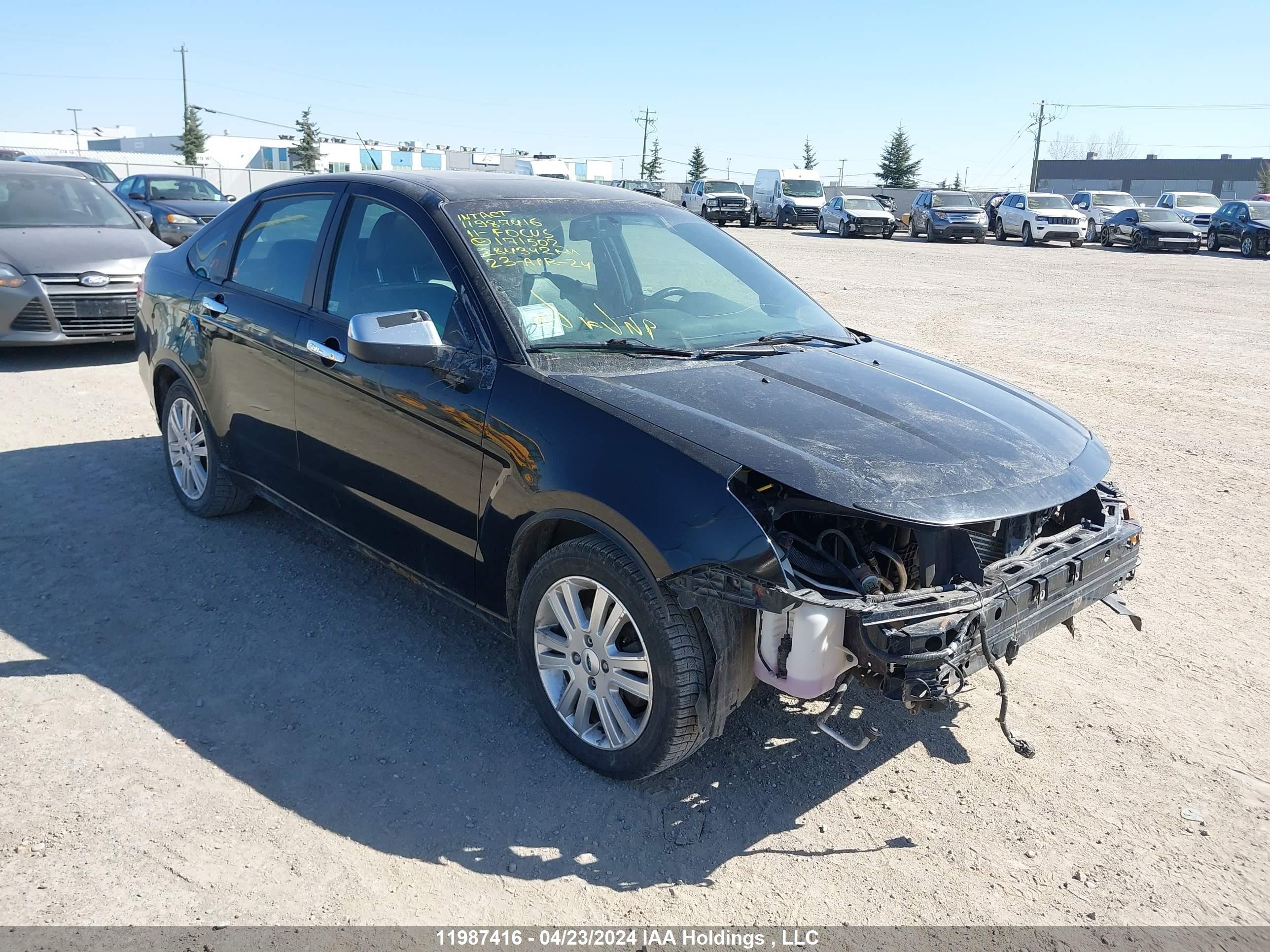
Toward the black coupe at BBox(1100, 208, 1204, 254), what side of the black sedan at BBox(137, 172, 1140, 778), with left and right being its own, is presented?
left

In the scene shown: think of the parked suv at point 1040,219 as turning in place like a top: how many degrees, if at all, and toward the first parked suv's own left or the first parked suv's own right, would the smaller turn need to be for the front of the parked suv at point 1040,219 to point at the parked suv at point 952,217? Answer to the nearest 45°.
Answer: approximately 135° to the first parked suv's own right

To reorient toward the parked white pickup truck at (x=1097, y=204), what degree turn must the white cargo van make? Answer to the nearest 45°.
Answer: approximately 45° to its left

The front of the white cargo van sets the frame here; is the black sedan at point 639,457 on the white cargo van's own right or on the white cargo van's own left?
on the white cargo van's own right

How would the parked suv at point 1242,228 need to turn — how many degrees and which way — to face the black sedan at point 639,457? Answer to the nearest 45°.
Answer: approximately 45° to its right

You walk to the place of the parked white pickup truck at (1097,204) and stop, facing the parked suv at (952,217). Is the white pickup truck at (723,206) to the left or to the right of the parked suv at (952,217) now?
right

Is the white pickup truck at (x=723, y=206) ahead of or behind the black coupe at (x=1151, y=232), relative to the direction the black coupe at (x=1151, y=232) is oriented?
behind

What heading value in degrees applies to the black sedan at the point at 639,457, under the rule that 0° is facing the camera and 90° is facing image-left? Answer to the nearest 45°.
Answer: approximately 315°
